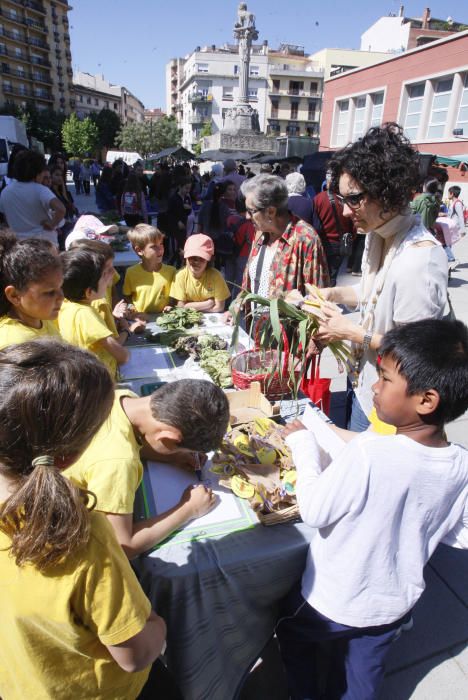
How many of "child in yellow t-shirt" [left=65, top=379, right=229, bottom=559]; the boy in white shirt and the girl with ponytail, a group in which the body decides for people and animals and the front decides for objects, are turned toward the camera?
0

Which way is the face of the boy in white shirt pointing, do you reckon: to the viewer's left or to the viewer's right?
to the viewer's left

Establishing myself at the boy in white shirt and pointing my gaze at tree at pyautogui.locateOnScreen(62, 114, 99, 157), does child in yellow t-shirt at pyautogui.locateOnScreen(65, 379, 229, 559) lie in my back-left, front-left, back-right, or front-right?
front-left

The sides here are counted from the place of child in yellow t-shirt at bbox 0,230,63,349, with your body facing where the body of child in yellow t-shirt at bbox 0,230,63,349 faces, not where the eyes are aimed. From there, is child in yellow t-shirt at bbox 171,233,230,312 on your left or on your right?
on your left

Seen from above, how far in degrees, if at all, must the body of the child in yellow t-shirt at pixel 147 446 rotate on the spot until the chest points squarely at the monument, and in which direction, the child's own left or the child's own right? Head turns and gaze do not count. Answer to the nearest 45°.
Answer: approximately 90° to the child's own left

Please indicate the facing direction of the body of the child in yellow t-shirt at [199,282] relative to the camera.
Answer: toward the camera

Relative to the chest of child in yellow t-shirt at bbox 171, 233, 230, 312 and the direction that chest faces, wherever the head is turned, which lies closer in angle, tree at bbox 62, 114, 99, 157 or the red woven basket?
the red woven basket

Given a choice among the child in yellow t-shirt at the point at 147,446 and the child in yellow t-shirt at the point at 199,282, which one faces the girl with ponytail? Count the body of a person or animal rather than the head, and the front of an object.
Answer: the child in yellow t-shirt at the point at 199,282

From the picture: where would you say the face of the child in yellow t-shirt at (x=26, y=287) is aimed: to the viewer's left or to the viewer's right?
to the viewer's right

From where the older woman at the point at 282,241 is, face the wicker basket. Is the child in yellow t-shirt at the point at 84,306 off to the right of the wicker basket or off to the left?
right

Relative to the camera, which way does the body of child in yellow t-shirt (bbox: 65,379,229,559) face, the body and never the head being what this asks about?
to the viewer's right

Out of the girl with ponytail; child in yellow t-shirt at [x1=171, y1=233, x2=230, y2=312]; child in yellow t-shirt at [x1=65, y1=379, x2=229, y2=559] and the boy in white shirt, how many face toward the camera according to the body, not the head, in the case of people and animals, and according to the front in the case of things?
1

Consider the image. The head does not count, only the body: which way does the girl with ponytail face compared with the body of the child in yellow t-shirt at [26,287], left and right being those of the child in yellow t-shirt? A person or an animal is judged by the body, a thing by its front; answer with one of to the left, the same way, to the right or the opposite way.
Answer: to the left

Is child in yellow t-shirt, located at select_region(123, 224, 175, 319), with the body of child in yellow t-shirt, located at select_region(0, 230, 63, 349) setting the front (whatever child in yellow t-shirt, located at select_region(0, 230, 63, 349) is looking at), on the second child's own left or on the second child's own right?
on the second child's own left

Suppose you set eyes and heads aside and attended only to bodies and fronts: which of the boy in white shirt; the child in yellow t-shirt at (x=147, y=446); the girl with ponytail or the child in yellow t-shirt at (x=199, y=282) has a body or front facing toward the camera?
the child in yellow t-shirt at (x=199, y=282)

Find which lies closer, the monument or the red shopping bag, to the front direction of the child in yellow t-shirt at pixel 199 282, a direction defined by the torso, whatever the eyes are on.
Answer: the red shopping bag

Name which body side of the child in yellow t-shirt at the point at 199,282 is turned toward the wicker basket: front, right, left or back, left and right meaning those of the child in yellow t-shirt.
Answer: front

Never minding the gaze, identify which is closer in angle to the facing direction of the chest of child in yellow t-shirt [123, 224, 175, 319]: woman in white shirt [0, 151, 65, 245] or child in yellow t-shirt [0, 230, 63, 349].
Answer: the child in yellow t-shirt

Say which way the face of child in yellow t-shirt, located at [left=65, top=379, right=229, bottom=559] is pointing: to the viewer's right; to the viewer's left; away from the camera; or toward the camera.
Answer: to the viewer's right
